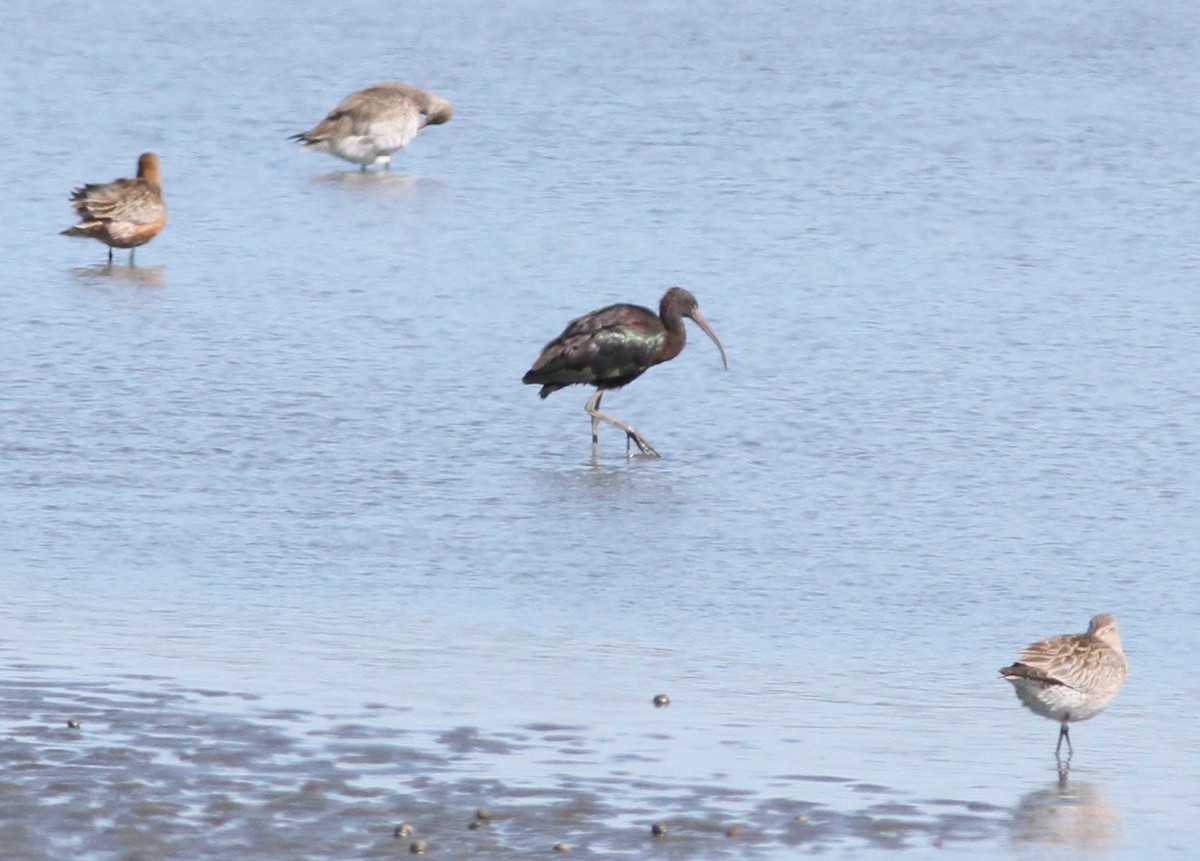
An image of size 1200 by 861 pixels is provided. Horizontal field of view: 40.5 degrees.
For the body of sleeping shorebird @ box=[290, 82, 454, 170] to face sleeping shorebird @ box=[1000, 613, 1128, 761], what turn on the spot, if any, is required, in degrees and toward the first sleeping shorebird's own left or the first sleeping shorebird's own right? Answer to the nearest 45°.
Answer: approximately 90° to the first sleeping shorebird's own right

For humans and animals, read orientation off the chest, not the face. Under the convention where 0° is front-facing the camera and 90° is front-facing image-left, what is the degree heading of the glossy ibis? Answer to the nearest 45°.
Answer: approximately 270°

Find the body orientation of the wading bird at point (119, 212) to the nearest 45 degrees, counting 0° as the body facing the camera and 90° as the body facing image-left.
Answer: approximately 270°

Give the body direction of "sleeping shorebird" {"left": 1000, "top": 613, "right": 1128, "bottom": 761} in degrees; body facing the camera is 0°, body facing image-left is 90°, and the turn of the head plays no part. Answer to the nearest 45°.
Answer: approximately 270°

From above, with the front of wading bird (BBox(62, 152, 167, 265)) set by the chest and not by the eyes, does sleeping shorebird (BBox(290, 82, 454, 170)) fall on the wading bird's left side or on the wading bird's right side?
on the wading bird's left side

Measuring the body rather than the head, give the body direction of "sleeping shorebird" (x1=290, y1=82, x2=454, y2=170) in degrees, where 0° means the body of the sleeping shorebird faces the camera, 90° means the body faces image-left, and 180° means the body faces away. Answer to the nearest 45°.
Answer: approximately 270°

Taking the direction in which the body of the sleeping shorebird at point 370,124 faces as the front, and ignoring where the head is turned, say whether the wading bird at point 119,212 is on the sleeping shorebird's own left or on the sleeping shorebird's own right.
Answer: on the sleeping shorebird's own right
